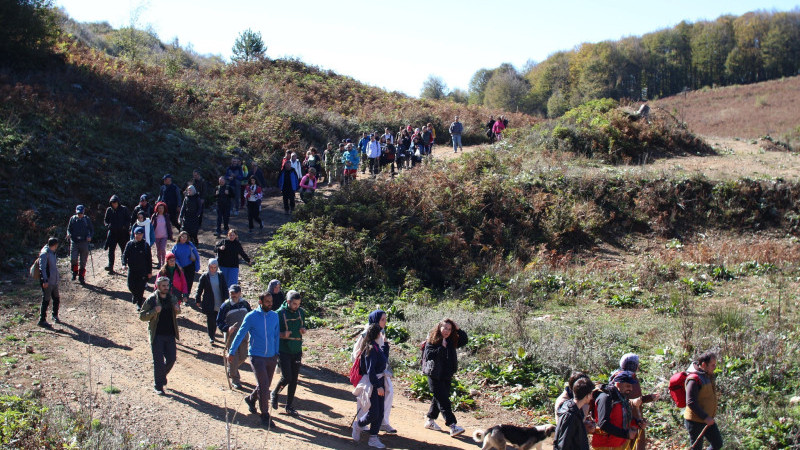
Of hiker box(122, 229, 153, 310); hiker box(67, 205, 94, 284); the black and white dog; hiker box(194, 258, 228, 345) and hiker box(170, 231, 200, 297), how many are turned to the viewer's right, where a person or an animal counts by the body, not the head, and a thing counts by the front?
1

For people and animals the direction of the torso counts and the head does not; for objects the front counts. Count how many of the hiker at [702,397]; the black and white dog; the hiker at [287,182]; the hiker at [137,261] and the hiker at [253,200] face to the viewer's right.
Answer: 2

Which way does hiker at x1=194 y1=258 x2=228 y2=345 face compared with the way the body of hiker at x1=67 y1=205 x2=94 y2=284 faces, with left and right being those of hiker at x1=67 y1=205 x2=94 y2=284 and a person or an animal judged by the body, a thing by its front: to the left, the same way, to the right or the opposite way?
the same way

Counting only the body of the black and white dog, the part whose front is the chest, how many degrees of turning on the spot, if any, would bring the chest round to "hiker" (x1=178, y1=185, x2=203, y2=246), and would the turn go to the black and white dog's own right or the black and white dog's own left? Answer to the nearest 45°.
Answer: approximately 135° to the black and white dog's own left

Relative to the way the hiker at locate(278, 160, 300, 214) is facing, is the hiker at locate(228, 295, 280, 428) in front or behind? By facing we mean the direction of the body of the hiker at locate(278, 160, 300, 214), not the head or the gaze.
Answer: in front

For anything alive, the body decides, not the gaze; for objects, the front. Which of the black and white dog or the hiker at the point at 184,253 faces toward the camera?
the hiker

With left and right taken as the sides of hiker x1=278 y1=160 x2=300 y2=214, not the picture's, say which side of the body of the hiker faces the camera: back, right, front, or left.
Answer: front

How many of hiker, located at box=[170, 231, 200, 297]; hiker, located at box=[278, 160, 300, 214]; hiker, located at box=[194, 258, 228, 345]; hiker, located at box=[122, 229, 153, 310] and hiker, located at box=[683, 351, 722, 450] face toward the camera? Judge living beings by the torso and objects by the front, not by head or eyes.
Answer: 4

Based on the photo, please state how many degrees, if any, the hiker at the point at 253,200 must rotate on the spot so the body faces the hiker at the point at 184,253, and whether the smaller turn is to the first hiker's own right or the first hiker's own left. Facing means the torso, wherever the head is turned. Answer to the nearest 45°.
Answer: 0° — they already face them

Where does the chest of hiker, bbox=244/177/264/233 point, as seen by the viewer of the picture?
toward the camera

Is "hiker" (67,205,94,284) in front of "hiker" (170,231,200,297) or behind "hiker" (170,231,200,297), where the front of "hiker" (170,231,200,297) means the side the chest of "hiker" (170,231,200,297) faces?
behind

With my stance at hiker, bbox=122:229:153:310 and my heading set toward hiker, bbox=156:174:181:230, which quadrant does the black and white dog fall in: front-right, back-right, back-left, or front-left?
back-right

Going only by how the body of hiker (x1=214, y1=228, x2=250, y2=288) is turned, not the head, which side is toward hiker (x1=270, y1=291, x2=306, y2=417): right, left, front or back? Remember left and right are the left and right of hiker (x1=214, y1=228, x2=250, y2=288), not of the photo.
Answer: front

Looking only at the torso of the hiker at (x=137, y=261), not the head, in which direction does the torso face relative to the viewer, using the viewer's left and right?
facing the viewer
